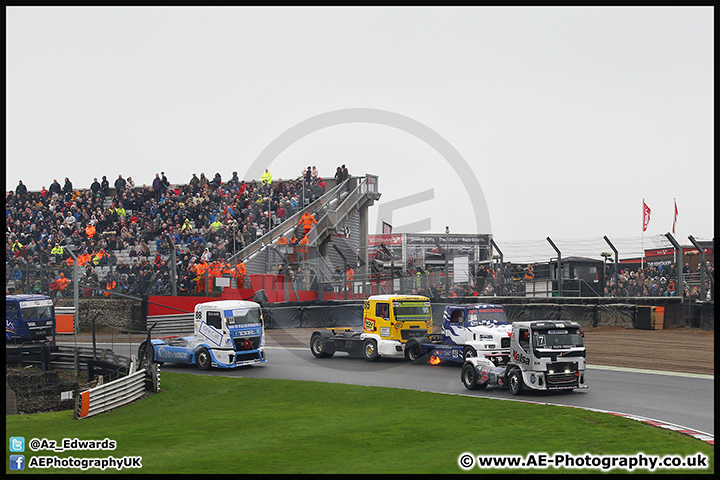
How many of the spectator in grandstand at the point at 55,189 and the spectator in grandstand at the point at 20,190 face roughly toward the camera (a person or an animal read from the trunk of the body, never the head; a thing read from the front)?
2

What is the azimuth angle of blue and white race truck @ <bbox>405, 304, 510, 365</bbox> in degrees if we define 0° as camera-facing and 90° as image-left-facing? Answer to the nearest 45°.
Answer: approximately 315°

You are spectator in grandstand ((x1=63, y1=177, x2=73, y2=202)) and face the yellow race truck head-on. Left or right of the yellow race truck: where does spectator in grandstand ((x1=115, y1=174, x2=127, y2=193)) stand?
left

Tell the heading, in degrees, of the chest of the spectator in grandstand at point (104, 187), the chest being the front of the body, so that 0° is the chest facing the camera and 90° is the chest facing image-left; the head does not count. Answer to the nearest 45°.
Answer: approximately 0°

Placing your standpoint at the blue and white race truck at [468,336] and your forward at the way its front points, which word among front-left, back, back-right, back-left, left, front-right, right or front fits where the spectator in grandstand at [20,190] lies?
back

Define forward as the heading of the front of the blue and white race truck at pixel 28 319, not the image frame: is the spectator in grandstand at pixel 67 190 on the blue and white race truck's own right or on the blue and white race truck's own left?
on the blue and white race truck's own left

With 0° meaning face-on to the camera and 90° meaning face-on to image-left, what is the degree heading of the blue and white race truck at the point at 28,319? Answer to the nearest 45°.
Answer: approximately 315°

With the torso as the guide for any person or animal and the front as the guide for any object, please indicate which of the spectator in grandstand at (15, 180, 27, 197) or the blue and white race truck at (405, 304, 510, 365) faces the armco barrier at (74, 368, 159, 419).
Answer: the spectator in grandstand

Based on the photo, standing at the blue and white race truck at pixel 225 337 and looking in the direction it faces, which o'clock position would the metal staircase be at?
The metal staircase is roughly at 8 o'clock from the blue and white race truck.
